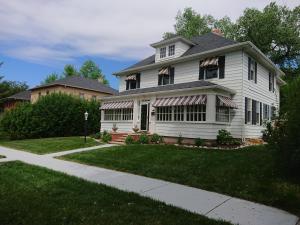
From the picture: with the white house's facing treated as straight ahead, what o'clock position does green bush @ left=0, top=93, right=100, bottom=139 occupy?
The green bush is roughly at 2 o'clock from the white house.

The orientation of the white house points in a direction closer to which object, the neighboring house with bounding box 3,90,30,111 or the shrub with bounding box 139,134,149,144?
the shrub

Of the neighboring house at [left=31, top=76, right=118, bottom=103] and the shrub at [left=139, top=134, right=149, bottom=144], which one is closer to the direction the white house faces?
the shrub

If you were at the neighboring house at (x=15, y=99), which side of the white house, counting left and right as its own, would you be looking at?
right

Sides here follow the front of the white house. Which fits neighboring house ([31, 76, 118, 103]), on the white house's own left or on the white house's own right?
on the white house's own right

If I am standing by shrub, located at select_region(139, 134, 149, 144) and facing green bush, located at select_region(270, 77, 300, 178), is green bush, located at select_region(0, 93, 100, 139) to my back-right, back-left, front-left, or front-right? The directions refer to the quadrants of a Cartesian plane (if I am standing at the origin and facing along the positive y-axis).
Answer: back-right

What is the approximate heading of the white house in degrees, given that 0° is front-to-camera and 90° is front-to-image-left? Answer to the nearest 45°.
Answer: approximately 45°

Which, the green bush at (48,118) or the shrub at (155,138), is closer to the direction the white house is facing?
the shrub

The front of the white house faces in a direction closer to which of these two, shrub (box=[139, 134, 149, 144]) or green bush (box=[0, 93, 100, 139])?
the shrub

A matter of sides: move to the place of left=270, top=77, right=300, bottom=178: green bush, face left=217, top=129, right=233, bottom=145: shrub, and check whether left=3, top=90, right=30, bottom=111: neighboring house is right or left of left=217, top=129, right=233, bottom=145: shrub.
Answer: left

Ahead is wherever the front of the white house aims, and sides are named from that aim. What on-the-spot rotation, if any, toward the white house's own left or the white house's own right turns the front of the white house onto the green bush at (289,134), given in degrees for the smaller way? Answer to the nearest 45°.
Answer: approximately 45° to the white house's own left
